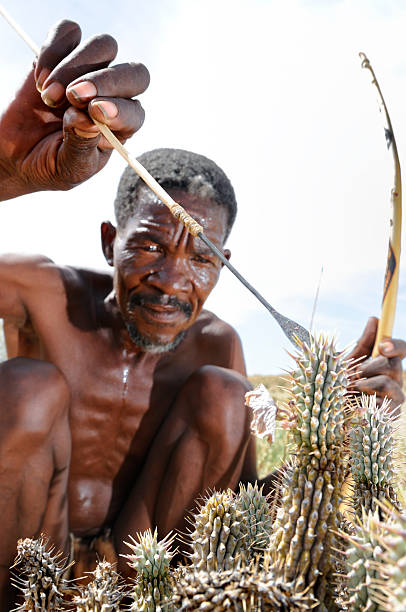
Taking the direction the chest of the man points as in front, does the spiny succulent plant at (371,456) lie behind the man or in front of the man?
in front

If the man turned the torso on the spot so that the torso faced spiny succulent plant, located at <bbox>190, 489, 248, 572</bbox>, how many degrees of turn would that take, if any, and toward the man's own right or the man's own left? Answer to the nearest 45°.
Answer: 0° — they already face it

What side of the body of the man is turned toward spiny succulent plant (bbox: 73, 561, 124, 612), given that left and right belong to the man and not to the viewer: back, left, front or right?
front

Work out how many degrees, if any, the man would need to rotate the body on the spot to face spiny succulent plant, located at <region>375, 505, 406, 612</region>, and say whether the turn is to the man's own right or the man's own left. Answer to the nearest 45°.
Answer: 0° — they already face it

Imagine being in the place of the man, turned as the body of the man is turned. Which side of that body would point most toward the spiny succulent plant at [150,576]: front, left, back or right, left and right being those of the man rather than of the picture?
front

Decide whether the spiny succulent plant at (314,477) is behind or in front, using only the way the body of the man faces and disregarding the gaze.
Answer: in front

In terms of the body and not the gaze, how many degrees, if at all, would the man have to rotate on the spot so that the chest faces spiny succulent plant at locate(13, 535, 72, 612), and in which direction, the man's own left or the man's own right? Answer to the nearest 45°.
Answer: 0° — they already face it

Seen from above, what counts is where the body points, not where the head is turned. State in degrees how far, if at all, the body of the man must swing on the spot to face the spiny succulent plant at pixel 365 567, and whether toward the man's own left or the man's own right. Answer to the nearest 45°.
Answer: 0° — they already face it

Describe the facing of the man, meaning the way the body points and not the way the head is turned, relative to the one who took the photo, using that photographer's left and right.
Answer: facing the viewer
